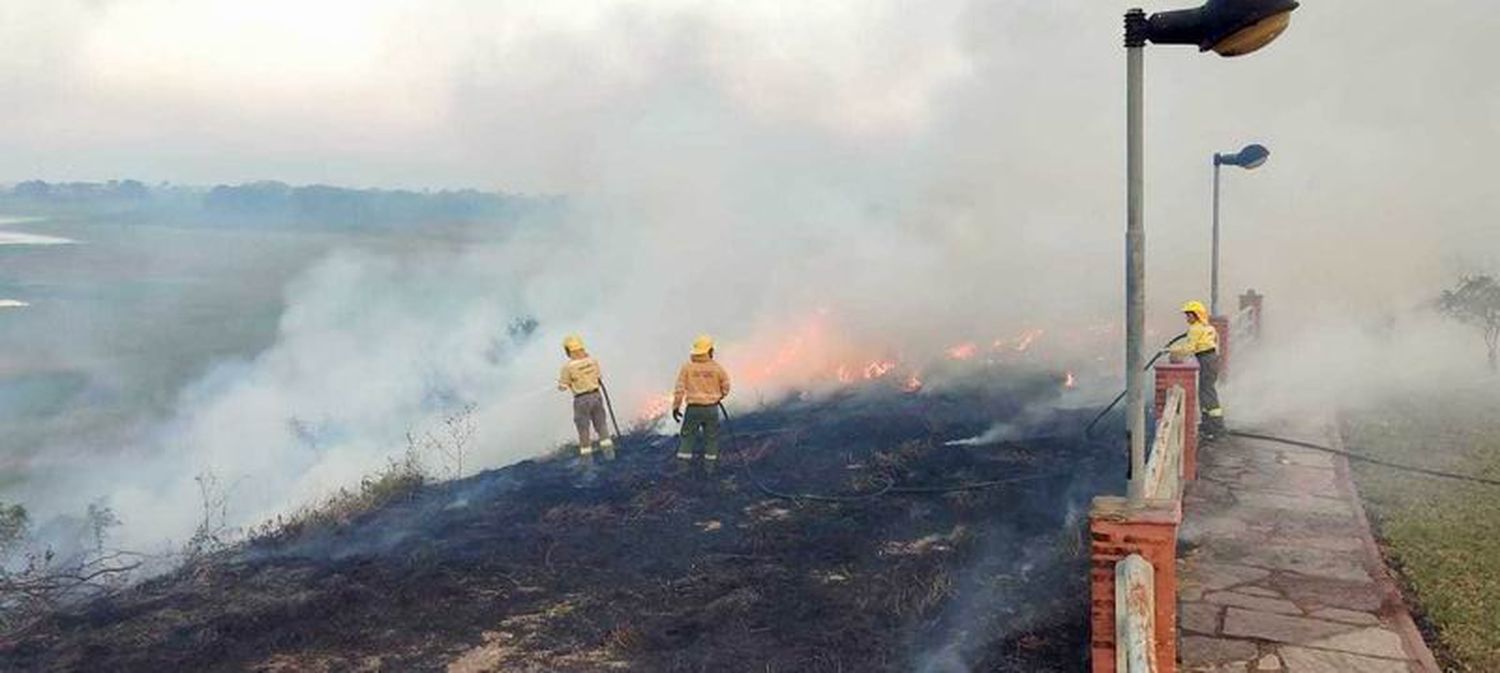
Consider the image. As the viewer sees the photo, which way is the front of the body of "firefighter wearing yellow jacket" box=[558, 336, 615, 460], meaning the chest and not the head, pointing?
away from the camera

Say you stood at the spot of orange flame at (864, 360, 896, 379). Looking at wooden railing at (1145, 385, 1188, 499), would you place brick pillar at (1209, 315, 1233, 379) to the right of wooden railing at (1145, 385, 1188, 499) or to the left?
left

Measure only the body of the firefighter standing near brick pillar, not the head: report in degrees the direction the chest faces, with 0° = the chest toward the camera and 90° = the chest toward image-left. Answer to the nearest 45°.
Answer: approximately 90°

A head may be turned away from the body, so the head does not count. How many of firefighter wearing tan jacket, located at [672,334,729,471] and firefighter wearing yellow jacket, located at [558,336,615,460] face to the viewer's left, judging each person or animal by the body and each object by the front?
0

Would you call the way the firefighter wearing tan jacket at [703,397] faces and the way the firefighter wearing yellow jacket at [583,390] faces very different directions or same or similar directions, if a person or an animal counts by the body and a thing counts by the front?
same or similar directions

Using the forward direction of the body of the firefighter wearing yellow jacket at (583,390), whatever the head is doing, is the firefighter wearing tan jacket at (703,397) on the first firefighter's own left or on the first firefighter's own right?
on the first firefighter's own right

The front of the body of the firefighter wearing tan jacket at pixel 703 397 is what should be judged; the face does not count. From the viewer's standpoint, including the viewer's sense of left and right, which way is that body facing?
facing away from the viewer

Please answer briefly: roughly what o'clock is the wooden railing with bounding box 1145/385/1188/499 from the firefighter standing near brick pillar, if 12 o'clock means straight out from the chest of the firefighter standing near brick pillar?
The wooden railing is roughly at 9 o'clock from the firefighter standing near brick pillar.

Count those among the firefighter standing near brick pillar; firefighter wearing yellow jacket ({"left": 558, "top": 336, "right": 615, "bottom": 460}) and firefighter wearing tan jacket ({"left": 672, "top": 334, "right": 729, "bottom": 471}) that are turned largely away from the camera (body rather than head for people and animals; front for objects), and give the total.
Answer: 2

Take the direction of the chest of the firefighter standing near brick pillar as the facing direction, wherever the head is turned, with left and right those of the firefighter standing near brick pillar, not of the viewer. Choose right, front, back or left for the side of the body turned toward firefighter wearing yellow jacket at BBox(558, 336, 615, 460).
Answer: front

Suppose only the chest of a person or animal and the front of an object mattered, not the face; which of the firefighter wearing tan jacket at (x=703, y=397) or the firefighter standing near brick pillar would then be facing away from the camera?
the firefighter wearing tan jacket

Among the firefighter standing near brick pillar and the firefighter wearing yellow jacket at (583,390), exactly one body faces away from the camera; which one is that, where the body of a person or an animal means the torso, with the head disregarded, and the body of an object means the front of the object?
the firefighter wearing yellow jacket

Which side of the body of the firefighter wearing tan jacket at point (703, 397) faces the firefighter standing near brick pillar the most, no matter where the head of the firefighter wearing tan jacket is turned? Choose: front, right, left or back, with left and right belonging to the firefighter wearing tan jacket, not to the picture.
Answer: right

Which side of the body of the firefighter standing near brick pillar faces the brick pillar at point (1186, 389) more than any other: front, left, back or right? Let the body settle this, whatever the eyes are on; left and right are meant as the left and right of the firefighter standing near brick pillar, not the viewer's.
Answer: left

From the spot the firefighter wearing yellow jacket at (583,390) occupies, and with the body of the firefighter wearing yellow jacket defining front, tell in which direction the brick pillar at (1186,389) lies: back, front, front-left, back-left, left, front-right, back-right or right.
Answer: back-right
